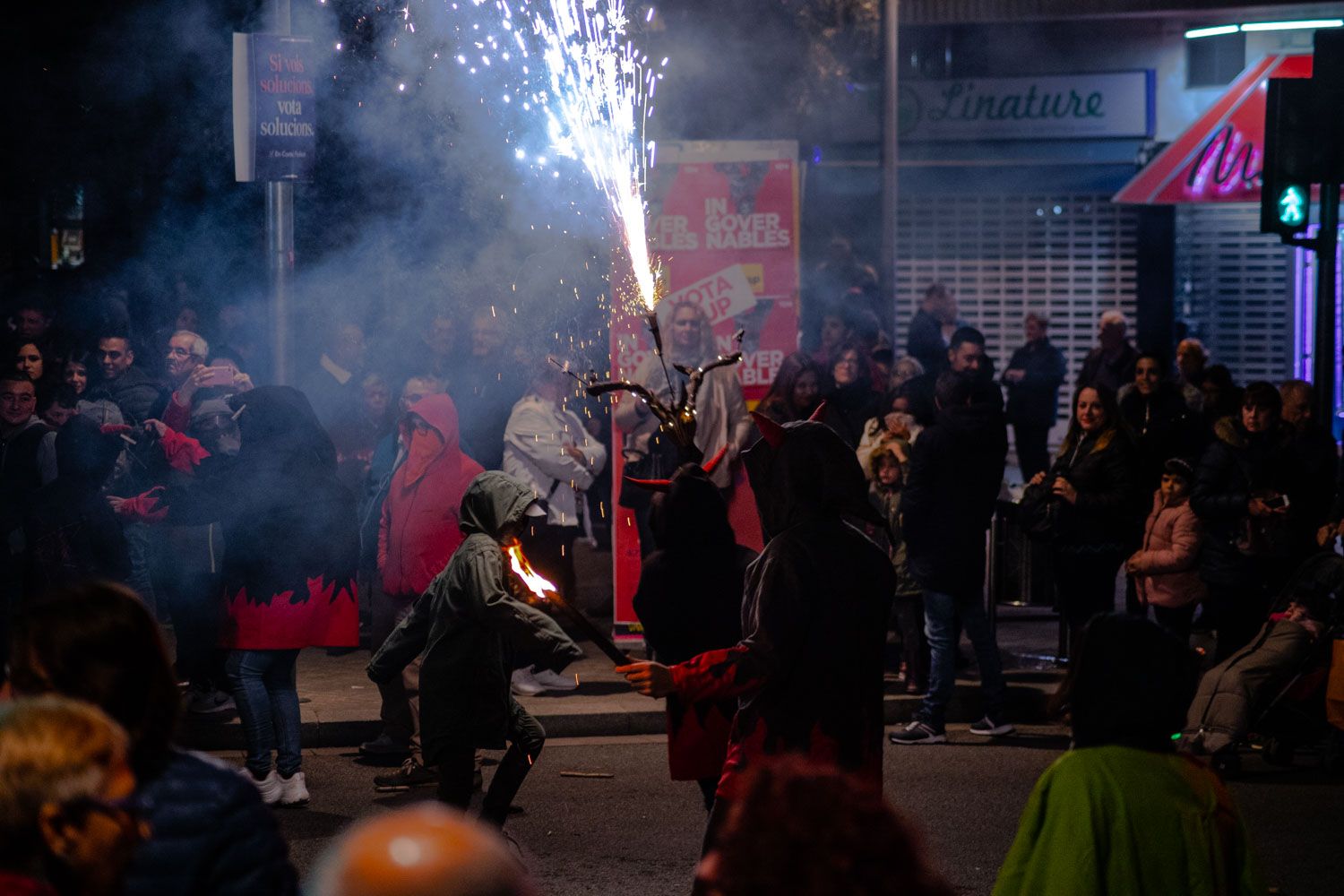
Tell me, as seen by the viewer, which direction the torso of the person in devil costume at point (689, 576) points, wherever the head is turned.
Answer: away from the camera

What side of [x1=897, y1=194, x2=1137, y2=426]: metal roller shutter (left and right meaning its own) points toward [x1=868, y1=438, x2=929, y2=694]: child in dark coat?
front

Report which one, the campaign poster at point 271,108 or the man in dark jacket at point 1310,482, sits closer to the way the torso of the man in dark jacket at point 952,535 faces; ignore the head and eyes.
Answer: the campaign poster

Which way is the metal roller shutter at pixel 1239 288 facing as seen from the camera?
toward the camera

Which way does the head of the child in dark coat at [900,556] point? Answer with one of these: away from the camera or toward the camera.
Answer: toward the camera

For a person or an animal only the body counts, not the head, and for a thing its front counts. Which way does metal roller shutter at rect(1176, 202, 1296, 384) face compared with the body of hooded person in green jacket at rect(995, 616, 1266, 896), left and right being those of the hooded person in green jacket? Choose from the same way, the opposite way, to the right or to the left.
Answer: the opposite way

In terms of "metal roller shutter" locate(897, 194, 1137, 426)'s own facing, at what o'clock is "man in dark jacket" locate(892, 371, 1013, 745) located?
The man in dark jacket is roughly at 12 o'clock from the metal roller shutter.

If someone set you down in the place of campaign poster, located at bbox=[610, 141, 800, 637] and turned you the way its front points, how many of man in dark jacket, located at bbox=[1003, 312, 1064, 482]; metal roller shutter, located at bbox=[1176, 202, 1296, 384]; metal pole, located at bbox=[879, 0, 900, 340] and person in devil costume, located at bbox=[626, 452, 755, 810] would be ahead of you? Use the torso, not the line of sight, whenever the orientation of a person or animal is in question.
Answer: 1

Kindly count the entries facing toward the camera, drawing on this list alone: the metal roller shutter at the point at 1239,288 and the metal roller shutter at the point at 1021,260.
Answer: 2

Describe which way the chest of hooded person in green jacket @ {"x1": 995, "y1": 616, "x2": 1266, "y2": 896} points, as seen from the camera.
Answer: away from the camera

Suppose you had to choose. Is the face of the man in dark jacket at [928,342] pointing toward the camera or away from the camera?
toward the camera

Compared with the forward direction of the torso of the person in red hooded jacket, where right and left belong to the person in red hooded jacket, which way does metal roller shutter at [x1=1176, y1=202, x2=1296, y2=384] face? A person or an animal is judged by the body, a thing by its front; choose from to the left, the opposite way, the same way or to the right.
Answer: the same way

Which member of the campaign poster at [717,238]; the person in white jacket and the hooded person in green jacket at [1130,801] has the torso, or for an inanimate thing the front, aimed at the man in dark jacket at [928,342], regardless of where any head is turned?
the hooded person in green jacket

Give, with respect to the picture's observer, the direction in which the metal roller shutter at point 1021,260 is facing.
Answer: facing the viewer

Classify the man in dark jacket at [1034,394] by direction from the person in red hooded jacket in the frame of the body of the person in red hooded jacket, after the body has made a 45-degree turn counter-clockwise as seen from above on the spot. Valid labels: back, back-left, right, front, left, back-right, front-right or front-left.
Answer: back-left

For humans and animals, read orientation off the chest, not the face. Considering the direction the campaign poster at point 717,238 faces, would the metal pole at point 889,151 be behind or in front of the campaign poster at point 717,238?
behind

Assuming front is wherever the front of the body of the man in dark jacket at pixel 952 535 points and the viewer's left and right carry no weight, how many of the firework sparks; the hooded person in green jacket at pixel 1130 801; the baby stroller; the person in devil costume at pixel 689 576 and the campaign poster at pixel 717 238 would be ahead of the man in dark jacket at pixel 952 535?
2

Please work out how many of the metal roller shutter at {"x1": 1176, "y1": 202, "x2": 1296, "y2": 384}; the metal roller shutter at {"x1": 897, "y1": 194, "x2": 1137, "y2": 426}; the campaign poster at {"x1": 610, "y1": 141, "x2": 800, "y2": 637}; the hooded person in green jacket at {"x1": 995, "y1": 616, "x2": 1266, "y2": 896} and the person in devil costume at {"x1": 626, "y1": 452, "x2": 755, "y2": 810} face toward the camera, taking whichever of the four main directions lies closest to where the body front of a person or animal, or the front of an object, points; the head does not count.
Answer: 3

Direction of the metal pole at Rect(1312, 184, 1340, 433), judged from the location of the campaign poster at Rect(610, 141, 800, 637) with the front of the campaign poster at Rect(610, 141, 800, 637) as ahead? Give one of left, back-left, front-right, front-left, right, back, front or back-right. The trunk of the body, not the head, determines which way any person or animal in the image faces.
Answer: left

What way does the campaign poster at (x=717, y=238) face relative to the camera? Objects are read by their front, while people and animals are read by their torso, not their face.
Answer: toward the camera
